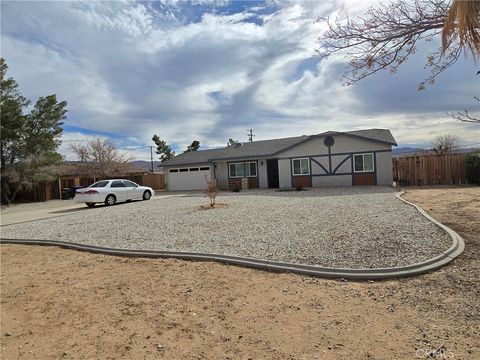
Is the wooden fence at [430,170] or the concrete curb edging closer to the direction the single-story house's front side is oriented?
the concrete curb edging

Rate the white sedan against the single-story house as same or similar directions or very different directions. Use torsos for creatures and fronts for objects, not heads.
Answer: very different directions

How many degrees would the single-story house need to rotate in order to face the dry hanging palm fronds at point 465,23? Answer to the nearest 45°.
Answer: approximately 45° to its left

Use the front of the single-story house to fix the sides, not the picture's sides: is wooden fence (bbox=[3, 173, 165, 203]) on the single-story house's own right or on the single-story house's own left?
on the single-story house's own right

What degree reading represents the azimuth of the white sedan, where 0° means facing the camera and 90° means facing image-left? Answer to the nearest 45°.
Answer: approximately 225°

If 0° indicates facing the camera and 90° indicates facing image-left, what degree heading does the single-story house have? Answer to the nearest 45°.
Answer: approximately 45°

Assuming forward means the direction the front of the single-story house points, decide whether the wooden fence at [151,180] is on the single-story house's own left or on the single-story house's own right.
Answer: on the single-story house's own right

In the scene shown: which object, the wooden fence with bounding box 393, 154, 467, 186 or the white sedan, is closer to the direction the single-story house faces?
the white sedan
